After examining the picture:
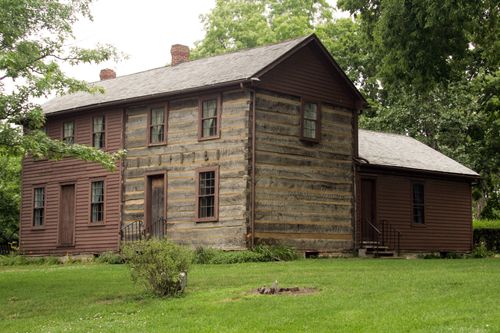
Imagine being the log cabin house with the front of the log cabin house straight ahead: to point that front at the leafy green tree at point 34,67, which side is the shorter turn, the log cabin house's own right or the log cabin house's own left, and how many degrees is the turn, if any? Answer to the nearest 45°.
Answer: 0° — it already faces it

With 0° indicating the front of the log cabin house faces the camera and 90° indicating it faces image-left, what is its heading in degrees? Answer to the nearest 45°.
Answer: approximately 45°

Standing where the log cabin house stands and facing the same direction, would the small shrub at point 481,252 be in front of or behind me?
behind

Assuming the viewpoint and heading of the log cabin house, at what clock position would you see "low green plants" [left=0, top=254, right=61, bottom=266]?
The low green plants is roughly at 2 o'clock from the log cabin house.

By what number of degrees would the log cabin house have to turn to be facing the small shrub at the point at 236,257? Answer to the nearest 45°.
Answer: approximately 45° to its left

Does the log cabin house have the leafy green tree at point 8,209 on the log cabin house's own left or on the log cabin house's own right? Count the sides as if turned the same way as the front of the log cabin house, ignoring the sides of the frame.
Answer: on the log cabin house's own right
